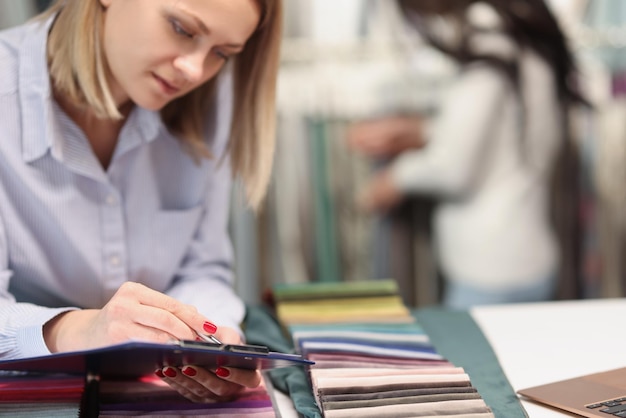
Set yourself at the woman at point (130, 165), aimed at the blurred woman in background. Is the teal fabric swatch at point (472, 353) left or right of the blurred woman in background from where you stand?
right

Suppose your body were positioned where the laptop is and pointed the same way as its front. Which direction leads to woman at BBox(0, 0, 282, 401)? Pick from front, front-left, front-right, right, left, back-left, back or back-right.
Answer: front-left

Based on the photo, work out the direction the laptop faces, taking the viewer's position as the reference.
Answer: facing away from the viewer and to the left of the viewer

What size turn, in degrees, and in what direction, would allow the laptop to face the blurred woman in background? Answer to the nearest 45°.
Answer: approximately 45° to its right
